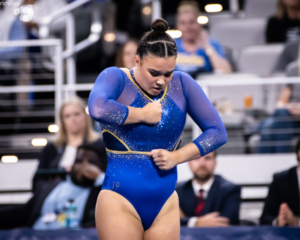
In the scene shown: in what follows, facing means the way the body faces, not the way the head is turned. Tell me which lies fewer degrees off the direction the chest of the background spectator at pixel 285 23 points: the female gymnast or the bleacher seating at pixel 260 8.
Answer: the female gymnast

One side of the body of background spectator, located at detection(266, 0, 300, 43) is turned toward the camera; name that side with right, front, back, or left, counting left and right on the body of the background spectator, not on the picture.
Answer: front

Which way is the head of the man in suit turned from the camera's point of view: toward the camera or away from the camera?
toward the camera

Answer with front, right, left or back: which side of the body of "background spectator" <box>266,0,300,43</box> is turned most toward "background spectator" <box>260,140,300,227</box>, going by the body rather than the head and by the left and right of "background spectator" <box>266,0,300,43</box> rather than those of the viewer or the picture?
front

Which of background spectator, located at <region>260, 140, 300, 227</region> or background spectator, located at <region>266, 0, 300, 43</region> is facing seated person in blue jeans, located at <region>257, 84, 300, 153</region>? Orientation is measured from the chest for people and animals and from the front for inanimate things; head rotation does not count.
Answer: background spectator, located at <region>266, 0, 300, 43</region>

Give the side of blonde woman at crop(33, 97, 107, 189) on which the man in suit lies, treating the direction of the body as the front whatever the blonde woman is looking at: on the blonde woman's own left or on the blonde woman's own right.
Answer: on the blonde woman's own left

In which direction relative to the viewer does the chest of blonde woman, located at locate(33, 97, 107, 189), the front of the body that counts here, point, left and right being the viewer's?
facing the viewer

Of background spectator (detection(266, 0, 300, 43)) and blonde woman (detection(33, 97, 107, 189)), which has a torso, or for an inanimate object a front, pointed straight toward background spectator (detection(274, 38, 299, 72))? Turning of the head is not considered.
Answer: background spectator (detection(266, 0, 300, 43))

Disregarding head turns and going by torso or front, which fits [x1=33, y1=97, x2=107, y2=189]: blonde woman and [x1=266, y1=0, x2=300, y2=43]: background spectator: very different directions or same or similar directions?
same or similar directions

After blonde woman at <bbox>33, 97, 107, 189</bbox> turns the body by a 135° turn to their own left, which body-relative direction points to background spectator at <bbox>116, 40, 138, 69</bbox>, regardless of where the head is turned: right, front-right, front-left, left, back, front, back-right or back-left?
front

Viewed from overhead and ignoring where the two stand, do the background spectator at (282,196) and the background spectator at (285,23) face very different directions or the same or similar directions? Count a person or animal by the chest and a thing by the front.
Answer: same or similar directions

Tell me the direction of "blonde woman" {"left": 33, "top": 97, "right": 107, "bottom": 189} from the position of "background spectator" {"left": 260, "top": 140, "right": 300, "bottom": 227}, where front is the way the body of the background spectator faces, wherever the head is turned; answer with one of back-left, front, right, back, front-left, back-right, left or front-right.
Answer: right

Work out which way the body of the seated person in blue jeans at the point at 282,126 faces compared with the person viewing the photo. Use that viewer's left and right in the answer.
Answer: facing the viewer and to the left of the viewer

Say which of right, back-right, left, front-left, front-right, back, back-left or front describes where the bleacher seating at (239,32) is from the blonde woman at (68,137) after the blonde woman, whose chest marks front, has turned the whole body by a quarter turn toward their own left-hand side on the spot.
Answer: front-left

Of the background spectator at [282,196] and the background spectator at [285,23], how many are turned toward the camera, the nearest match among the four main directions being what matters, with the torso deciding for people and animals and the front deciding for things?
2

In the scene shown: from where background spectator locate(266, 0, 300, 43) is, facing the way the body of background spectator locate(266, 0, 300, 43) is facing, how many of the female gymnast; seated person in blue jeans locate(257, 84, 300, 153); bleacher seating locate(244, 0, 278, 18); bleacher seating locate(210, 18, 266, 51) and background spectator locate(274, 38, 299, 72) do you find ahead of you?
3

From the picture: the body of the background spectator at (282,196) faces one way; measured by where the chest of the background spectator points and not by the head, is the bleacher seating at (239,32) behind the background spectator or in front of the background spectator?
behind
